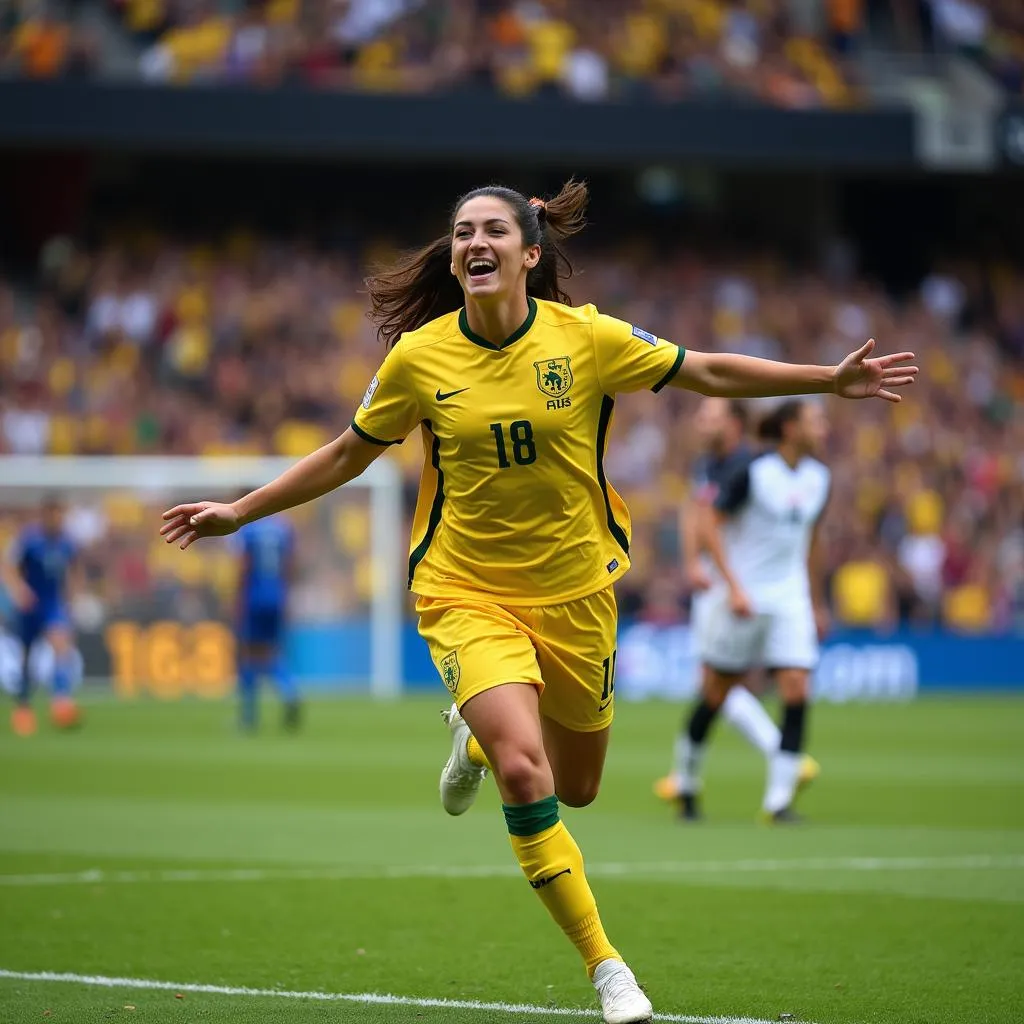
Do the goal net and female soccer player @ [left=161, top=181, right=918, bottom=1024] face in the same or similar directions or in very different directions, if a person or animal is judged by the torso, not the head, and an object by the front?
same or similar directions

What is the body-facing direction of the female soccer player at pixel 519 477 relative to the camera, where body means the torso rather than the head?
toward the camera

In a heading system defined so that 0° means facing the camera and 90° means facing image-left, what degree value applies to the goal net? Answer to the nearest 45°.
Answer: approximately 0°

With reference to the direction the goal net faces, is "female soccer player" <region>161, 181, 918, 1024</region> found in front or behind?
in front

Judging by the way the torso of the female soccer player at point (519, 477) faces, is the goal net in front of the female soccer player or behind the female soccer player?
behind

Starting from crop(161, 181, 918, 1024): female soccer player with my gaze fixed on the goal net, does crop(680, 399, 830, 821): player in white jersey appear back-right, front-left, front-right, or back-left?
front-right

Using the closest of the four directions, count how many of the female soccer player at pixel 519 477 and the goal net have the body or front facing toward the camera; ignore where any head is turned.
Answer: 2

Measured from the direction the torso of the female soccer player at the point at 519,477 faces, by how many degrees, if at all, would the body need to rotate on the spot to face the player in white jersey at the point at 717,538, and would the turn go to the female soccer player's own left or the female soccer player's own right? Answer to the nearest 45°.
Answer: approximately 180°

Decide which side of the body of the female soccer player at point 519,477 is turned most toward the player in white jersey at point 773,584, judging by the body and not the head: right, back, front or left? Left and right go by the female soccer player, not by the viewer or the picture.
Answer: back
